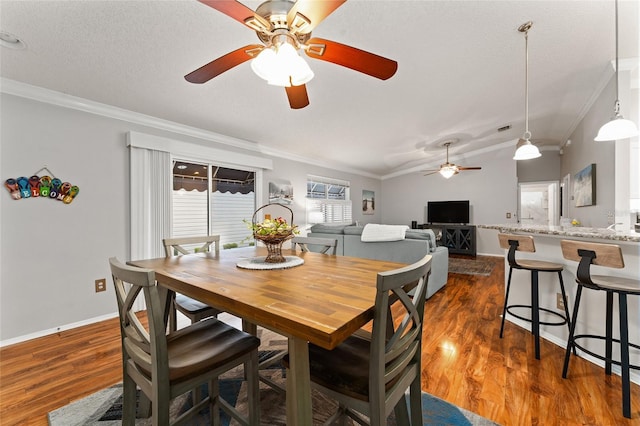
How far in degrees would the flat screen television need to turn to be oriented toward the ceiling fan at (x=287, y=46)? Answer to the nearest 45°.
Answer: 0° — it already faces it

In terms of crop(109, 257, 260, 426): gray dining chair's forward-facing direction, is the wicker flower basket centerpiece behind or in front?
in front

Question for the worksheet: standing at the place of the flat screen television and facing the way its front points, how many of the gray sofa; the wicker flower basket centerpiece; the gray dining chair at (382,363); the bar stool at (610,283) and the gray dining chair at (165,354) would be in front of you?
5

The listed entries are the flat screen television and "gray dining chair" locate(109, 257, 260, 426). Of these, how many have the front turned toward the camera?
1

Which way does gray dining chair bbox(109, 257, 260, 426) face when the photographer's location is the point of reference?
facing away from the viewer and to the right of the viewer

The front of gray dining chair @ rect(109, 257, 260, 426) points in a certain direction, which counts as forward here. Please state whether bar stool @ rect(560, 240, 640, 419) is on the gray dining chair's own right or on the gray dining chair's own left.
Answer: on the gray dining chair's own right

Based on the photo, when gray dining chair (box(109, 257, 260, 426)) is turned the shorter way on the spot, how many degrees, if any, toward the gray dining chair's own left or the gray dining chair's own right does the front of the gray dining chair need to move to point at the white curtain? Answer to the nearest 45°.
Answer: approximately 45° to the gray dining chair's own left

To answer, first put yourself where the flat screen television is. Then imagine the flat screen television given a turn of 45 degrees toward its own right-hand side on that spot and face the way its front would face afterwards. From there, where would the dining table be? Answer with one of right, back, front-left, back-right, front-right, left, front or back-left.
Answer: front-left

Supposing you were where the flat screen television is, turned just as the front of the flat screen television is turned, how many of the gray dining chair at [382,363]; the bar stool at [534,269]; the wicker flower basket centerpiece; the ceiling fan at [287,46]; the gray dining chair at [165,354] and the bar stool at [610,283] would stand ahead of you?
6

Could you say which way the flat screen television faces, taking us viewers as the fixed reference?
facing the viewer

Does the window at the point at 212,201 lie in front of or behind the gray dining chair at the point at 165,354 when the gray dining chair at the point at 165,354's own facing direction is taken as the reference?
in front

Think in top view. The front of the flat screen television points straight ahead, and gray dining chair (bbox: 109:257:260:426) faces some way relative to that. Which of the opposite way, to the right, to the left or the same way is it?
the opposite way

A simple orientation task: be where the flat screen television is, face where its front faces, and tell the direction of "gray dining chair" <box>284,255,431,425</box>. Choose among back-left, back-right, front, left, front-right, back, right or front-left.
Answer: front

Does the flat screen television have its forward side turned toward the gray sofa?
yes

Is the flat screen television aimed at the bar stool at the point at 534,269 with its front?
yes
